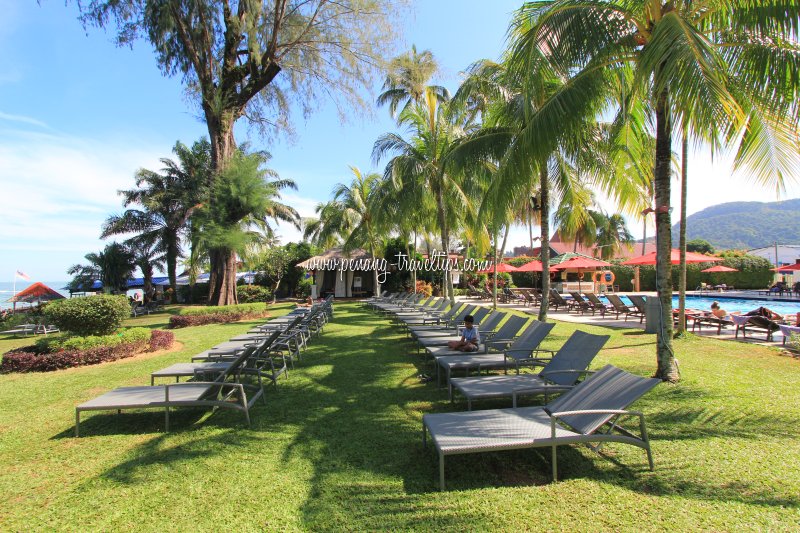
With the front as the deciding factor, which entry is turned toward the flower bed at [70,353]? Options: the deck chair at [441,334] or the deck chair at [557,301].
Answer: the deck chair at [441,334]

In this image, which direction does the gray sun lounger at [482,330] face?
to the viewer's left

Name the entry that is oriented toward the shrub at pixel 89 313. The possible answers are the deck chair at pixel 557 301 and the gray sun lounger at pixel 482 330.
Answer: the gray sun lounger

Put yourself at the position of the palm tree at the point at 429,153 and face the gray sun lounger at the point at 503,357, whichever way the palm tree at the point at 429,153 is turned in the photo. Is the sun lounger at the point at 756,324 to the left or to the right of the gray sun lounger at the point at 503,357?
left

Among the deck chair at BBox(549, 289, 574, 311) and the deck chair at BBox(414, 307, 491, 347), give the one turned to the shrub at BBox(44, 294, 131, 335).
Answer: the deck chair at BBox(414, 307, 491, 347)

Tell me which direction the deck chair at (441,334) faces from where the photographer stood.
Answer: facing to the left of the viewer

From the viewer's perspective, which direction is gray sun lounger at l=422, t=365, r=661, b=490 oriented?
to the viewer's left

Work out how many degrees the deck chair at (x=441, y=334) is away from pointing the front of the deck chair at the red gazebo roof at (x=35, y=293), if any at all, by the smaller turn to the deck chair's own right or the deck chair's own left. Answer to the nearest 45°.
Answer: approximately 45° to the deck chair's own right

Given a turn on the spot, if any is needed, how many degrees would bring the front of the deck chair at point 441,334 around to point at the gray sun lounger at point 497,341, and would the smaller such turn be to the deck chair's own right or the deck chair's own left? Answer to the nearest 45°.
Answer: approximately 135° to the deck chair's own left

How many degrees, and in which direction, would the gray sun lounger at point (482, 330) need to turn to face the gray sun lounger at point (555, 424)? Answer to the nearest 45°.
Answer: approximately 90° to its left
